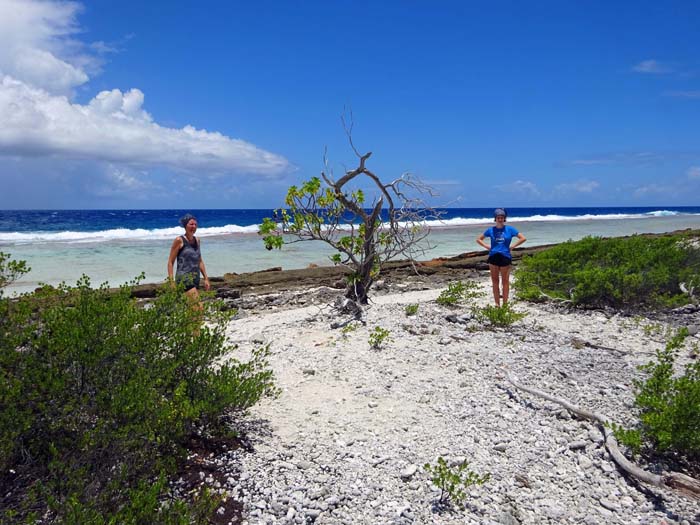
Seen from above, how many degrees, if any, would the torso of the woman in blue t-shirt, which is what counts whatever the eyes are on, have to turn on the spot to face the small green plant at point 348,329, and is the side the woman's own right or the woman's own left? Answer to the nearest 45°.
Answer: approximately 45° to the woman's own right

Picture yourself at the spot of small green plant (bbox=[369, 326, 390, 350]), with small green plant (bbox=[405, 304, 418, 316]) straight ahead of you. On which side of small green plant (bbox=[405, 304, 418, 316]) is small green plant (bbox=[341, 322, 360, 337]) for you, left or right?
left

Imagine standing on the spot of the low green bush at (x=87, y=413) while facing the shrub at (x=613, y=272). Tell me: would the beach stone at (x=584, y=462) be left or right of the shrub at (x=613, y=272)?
right

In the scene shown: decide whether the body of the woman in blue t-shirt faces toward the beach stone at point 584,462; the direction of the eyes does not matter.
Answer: yes

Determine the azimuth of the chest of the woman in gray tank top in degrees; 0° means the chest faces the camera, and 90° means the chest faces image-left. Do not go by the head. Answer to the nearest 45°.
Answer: approximately 315°

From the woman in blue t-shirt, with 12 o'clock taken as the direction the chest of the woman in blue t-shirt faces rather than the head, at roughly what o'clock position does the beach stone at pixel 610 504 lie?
The beach stone is roughly at 12 o'clock from the woman in blue t-shirt.

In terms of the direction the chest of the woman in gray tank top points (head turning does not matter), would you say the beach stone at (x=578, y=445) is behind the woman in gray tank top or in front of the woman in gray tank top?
in front

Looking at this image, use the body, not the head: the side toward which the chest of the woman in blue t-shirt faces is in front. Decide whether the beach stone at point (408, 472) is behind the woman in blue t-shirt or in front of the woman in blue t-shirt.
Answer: in front

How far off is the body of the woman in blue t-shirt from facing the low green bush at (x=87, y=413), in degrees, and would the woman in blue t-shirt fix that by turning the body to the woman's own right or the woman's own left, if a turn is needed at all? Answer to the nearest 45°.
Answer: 0° — they already face it

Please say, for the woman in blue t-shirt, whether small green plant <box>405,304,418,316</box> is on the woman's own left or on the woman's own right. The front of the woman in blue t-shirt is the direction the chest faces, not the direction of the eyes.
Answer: on the woman's own right

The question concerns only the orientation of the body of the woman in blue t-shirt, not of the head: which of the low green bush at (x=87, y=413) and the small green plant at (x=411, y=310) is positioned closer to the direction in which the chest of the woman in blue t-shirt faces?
the low green bush

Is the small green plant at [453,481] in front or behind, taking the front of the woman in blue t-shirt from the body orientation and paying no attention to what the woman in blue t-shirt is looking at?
in front

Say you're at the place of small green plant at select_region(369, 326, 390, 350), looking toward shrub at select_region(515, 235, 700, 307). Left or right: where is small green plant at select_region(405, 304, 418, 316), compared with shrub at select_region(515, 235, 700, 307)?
left

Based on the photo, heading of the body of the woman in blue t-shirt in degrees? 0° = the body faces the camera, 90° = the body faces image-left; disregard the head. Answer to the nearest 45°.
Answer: approximately 0°

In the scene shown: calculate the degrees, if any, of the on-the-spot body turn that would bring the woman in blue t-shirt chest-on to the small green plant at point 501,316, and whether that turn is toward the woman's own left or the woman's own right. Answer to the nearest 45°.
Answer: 0° — they already face it
